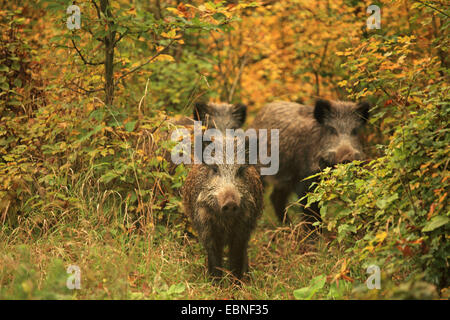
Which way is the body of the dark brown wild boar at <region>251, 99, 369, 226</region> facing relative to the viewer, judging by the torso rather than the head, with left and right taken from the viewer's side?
facing the viewer and to the right of the viewer

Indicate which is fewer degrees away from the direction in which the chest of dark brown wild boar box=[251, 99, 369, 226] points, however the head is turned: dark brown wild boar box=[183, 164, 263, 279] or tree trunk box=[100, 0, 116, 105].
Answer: the dark brown wild boar

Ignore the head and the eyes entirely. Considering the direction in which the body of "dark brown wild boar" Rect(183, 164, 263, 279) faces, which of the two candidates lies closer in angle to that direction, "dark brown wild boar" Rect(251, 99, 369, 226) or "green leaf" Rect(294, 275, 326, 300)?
the green leaf

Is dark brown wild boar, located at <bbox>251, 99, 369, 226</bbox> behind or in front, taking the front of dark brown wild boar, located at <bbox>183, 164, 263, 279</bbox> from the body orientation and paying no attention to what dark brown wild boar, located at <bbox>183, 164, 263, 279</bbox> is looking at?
behind

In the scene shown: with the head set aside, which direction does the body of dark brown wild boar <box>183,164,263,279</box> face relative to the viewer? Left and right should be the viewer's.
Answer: facing the viewer

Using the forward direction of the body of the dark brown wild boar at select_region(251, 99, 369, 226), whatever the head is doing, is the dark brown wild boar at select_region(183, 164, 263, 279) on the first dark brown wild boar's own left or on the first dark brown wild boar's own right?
on the first dark brown wild boar's own right

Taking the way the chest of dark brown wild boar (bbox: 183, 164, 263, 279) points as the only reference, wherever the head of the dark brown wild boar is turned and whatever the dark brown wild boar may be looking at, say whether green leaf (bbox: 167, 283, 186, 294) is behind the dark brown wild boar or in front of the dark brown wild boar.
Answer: in front

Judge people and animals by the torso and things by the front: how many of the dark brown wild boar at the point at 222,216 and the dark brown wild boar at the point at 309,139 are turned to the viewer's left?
0
